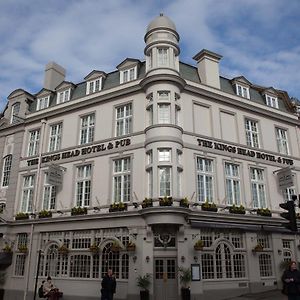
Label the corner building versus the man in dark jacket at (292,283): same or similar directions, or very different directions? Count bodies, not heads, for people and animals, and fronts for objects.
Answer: same or similar directions

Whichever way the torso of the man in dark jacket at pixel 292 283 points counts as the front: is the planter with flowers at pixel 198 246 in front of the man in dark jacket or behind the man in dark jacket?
behind

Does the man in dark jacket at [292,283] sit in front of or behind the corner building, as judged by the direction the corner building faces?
in front

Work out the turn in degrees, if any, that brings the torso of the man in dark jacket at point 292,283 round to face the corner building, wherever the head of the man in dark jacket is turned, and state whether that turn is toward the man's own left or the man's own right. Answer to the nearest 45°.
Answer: approximately 135° to the man's own right

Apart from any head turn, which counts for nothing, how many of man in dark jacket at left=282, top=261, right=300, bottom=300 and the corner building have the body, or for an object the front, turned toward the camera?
2

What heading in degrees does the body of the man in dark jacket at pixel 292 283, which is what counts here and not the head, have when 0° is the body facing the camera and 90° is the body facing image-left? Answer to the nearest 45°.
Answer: approximately 0°

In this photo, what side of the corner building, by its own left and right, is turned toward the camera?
front
